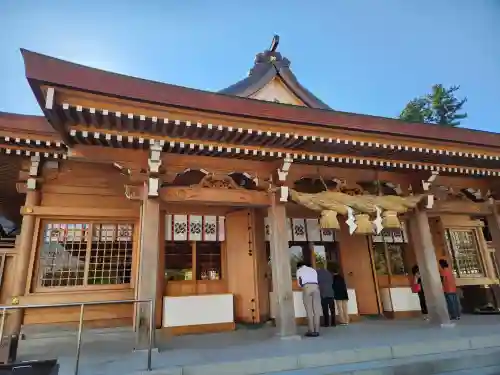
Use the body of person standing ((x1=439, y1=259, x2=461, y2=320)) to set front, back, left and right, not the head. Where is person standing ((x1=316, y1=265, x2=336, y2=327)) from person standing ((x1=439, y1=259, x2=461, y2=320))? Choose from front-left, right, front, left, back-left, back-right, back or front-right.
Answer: front-left

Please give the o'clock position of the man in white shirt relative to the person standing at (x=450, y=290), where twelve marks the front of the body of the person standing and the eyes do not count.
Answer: The man in white shirt is roughly at 10 o'clock from the person standing.

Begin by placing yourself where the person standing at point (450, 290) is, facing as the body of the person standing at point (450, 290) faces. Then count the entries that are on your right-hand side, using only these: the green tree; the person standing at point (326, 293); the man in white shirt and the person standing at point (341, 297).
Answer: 1

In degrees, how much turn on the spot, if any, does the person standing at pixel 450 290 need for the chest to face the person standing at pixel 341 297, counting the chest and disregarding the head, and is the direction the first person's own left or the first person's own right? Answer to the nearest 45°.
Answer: approximately 45° to the first person's own left

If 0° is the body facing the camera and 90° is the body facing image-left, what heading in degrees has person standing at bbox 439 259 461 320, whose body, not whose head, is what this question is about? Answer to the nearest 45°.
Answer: approximately 90°
